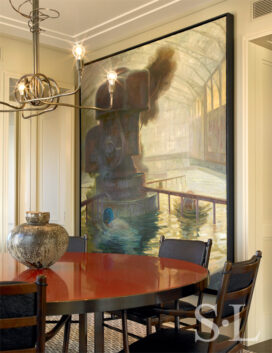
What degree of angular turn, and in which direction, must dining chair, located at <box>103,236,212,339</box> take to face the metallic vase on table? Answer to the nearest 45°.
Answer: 0° — it already faces it

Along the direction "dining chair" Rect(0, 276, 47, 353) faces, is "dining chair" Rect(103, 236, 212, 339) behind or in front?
in front

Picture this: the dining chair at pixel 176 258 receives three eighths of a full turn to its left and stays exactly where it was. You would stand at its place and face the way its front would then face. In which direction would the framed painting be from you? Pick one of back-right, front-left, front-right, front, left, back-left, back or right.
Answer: left

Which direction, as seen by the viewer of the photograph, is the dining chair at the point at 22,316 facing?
facing away from the viewer

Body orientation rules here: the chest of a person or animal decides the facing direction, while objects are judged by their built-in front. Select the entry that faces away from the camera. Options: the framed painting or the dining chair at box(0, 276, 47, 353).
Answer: the dining chair

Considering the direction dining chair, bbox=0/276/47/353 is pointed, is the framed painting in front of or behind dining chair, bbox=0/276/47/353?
in front

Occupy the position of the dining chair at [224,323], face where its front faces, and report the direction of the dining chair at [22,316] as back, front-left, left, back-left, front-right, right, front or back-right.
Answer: left

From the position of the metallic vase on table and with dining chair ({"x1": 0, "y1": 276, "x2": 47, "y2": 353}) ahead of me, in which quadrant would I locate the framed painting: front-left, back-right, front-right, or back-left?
back-left

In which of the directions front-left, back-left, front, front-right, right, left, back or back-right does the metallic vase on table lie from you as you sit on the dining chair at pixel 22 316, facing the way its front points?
front

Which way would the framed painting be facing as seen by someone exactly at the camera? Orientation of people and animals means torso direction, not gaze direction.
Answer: facing the viewer and to the left of the viewer

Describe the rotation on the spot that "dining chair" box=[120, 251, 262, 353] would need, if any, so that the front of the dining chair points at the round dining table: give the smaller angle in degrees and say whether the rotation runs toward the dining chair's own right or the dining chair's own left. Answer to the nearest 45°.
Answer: approximately 45° to the dining chair's own left

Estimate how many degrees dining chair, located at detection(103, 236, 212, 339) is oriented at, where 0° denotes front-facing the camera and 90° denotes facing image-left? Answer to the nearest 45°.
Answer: approximately 45°

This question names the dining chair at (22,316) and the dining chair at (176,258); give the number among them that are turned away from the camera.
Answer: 1

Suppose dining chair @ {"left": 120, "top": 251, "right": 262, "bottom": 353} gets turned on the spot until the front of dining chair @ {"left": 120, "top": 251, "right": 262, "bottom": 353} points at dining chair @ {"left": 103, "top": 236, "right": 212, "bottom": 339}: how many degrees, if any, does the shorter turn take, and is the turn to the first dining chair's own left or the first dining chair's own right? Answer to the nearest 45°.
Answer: approximately 45° to the first dining chair's own right
